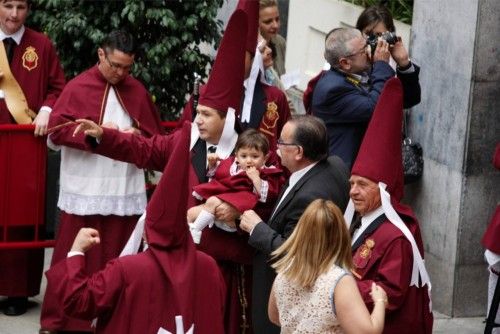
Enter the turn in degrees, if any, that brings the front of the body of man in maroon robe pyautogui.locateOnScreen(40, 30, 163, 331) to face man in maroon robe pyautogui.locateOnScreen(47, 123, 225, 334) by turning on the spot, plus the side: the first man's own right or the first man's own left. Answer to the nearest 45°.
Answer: approximately 45° to the first man's own right

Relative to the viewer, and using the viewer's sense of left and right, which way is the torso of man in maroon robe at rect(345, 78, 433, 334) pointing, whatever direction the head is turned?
facing the viewer and to the left of the viewer

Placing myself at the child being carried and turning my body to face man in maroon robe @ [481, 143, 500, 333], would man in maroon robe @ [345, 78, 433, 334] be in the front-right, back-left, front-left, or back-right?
front-right

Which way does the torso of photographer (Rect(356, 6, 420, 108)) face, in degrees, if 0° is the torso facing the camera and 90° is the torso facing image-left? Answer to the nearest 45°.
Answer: approximately 45°

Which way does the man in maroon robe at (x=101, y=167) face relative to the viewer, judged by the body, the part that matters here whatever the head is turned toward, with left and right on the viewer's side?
facing the viewer and to the right of the viewer

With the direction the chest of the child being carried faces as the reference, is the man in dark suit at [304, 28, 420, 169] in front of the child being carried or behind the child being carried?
behind

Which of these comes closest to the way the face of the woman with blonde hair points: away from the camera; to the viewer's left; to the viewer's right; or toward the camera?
away from the camera

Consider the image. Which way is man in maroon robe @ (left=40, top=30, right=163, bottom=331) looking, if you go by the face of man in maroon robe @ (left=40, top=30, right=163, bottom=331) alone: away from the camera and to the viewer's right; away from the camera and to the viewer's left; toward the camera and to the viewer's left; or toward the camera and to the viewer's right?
toward the camera and to the viewer's right
